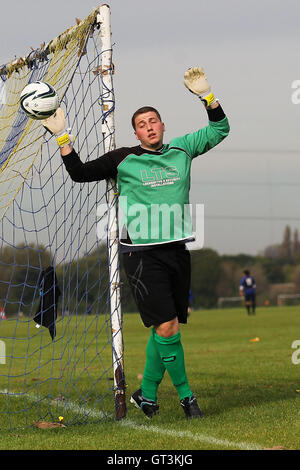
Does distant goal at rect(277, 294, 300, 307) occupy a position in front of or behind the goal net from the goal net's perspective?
in front

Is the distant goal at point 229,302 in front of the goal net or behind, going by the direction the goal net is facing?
in front

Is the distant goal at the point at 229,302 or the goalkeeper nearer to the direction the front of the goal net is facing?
the distant goal

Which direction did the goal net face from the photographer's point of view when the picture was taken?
facing away from the viewer and to the right of the viewer

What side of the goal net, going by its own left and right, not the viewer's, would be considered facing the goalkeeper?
right
